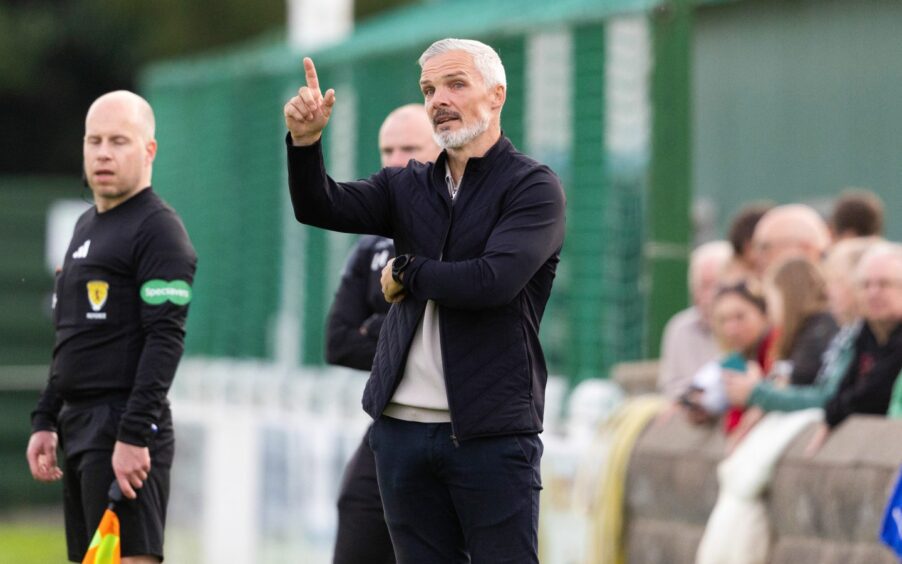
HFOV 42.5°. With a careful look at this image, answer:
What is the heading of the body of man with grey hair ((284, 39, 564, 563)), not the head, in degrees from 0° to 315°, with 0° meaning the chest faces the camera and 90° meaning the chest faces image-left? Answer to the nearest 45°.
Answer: approximately 45°

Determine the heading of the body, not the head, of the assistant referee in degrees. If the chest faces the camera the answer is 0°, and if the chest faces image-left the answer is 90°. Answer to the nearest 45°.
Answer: approximately 45°

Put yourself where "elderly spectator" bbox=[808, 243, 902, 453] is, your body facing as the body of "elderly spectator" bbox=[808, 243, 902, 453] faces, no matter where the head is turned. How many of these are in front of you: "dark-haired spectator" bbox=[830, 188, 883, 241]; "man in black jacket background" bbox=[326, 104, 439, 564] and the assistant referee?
2

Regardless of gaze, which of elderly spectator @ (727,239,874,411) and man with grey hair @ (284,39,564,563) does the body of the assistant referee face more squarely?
the man with grey hair

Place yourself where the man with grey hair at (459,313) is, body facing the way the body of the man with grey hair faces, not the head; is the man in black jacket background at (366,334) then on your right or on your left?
on your right

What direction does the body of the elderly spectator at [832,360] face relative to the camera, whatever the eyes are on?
to the viewer's left

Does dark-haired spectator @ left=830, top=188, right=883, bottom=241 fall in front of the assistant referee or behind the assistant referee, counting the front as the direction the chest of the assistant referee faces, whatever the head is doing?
behind
